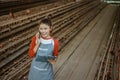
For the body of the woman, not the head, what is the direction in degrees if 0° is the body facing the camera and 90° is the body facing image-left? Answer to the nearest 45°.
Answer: approximately 0°
